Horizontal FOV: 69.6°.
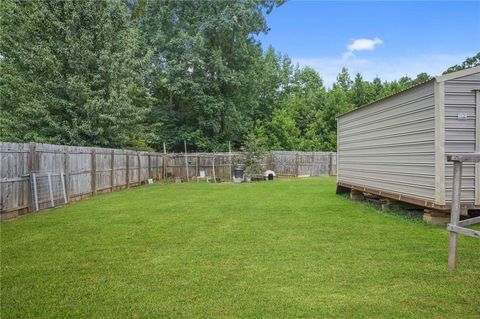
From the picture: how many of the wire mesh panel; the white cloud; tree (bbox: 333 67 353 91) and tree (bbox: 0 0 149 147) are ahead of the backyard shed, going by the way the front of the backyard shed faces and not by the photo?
0

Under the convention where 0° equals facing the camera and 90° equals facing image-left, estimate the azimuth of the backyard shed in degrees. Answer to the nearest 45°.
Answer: approximately 315°

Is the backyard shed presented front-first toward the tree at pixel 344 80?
no

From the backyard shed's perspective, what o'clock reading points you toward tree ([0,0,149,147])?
The tree is roughly at 5 o'clock from the backyard shed.

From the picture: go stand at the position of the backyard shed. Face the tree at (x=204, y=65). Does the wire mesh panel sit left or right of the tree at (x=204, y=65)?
left

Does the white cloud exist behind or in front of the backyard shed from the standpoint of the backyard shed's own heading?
behind

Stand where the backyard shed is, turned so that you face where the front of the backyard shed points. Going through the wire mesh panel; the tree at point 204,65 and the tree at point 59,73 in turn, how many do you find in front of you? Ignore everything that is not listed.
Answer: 0

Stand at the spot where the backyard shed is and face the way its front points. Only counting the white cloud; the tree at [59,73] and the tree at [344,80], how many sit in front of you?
0

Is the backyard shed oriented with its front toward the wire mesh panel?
no

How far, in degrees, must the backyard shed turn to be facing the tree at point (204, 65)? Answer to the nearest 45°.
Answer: approximately 180°
